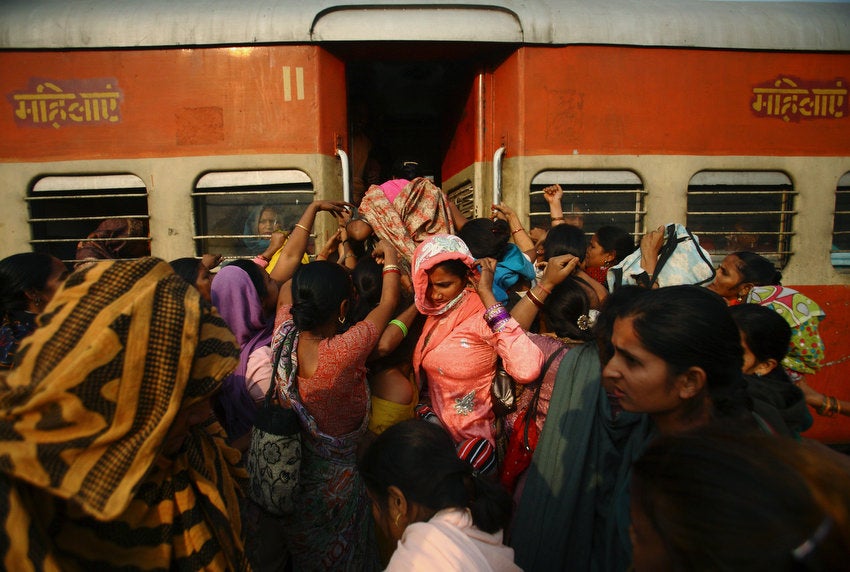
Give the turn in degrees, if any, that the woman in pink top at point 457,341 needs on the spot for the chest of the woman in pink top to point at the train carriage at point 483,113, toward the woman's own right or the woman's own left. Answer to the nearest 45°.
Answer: approximately 135° to the woman's own right

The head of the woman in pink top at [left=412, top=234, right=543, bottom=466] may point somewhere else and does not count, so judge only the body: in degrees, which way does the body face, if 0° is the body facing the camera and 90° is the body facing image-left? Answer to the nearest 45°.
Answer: approximately 45°

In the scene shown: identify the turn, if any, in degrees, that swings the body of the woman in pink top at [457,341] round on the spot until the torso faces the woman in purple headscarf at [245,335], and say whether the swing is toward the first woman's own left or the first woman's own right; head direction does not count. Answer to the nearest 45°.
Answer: approximately 45° to the first woman's own right
